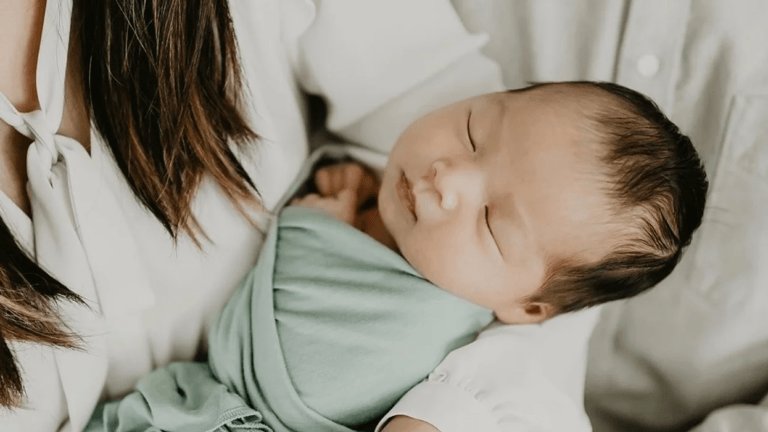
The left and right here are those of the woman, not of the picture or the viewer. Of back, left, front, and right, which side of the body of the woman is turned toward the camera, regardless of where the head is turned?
front
